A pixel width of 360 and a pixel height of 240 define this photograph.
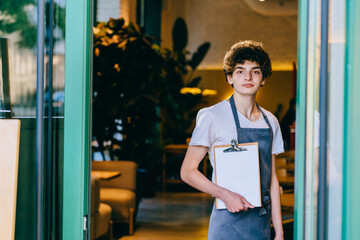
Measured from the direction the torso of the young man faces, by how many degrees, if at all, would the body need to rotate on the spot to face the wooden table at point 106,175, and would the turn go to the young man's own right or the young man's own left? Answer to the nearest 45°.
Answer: approximately 180°

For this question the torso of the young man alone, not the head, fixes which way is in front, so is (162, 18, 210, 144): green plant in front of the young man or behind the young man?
behind

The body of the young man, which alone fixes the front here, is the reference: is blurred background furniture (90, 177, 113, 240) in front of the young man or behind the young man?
behind

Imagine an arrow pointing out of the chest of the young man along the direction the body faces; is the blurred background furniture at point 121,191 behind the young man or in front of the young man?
behind

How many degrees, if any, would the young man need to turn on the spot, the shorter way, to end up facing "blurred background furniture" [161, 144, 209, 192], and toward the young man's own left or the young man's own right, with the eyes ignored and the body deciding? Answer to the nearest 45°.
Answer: approximately 135° to the young man's own left

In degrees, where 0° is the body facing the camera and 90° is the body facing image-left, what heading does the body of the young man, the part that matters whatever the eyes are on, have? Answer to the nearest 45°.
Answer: approximately 315°
